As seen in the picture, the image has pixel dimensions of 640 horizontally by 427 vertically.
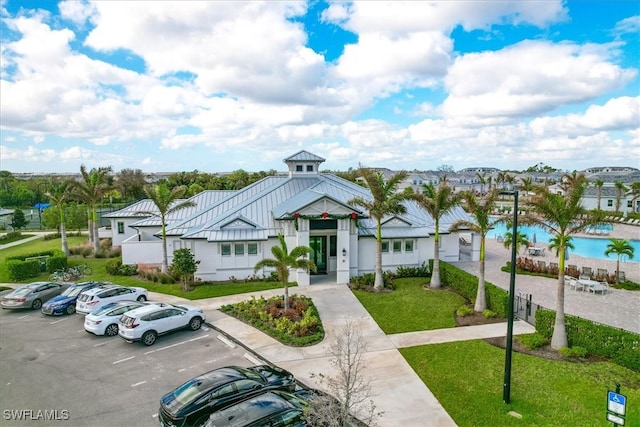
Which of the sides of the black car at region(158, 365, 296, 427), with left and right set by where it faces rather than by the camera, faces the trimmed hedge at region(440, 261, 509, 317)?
front

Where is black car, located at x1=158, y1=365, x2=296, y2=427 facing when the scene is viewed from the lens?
facing away from the viewer and to the right of the viewer

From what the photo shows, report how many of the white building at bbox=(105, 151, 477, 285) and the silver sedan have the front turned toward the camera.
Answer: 1

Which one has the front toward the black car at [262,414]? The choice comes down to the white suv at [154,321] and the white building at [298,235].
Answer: the white building

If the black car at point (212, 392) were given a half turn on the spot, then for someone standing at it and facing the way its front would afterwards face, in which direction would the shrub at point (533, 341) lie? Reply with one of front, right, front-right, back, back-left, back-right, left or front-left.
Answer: back-left

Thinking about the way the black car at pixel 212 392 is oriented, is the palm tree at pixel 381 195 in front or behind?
in front

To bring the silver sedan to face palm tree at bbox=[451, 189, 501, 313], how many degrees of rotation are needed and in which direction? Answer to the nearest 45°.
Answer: approximately 90° to its right

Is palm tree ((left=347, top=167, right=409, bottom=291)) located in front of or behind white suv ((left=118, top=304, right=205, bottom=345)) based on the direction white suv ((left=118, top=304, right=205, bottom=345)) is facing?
in front

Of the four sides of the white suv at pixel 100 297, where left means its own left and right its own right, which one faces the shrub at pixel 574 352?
right

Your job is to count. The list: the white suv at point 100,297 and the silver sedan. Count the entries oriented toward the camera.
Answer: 0

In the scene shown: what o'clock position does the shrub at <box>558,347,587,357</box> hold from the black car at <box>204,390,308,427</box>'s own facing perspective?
The shrub is roughly at 1 o'clock from the black car.

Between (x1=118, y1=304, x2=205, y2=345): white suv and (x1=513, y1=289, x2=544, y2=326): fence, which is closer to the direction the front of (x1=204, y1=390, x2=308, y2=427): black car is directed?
the fence

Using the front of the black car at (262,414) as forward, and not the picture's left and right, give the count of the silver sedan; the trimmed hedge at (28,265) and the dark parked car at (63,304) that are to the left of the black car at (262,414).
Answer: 3

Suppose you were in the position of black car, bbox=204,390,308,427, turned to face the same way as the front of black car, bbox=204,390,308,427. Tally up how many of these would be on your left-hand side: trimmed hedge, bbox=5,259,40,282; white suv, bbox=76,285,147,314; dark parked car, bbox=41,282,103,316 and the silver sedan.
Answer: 4

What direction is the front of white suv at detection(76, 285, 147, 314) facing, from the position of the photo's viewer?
facing away from the viewer and to the right of the viewer

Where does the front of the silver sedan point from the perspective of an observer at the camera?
facing away from the viewer and to the right of the viewer
